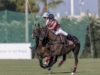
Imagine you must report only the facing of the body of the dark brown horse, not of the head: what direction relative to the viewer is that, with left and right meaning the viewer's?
facing the viewer and to the left of the viewer
